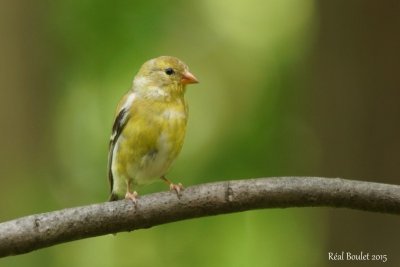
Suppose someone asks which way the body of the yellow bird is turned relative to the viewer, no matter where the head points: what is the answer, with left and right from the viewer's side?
facing the viewer and to the right of the viewer
